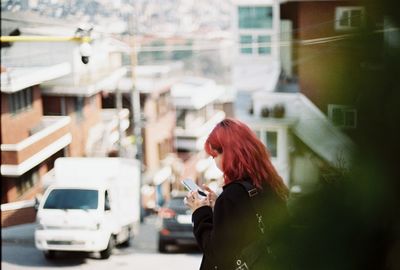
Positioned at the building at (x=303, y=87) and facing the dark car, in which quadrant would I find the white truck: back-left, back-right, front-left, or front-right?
front-left

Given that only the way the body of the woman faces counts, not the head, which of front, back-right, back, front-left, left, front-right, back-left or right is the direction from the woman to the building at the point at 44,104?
front-right

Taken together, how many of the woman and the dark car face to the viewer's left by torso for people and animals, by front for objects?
1

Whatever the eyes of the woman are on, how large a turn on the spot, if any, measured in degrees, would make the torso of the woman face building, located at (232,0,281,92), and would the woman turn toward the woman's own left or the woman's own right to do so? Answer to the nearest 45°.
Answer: approximately 90° to the woman's own right

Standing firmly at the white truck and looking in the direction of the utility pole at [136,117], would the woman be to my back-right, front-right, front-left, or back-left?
back-right

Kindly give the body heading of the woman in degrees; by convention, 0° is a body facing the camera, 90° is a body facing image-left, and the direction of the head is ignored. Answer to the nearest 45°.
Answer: approximately 90°
